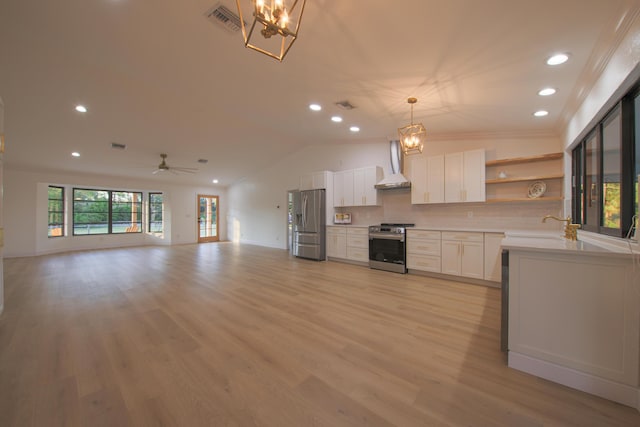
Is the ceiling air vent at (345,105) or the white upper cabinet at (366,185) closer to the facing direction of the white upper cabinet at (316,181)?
the ceiling air vent

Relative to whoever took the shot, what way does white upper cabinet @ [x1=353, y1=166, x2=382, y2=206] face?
facing the viewer and to the left of the viewer

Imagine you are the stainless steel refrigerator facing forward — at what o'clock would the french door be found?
The french door is roughly at 3 o'clock from the stainless steel refrigerator.

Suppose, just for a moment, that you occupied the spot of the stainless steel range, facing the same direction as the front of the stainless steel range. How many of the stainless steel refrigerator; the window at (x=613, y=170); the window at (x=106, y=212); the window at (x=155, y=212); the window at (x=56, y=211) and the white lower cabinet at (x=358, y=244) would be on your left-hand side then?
1

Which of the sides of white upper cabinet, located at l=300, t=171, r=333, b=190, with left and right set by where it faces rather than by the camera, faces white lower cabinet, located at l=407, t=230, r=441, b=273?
left

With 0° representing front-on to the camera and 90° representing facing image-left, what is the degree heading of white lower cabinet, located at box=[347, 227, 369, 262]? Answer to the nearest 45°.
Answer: approximately 45°

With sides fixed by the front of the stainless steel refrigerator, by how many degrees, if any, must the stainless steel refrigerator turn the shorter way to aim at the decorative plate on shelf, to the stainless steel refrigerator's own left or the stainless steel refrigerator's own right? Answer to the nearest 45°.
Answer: approximately 90° to the stainless steel refrigerator's own left

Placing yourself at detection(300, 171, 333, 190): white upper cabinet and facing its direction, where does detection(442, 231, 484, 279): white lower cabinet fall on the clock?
The white lower cabinet is roughly at 9 o'clock from the white upper cabinet.

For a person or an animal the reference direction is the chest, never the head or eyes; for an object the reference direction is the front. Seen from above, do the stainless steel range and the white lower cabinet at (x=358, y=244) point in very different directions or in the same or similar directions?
same or similar directions

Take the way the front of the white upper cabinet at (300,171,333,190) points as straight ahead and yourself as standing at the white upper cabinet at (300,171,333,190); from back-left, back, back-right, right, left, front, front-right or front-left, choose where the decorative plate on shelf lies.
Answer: left

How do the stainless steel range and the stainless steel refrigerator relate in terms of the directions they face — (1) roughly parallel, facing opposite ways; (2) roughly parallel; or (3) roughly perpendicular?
roughly parallel

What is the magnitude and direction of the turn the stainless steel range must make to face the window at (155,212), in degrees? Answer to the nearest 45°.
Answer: approximately 45° to its right

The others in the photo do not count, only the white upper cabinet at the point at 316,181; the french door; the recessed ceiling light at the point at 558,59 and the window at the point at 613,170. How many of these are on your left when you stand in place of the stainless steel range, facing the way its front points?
2
